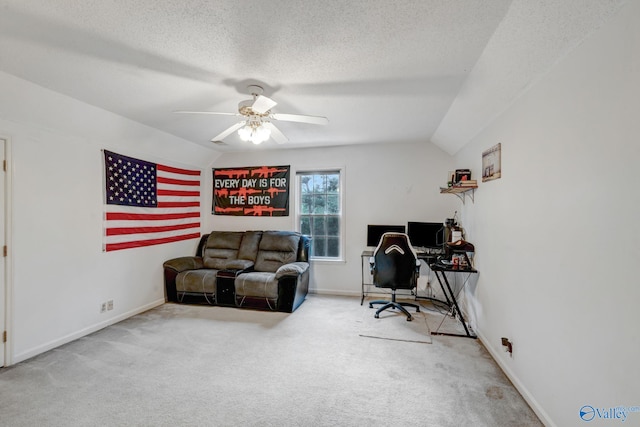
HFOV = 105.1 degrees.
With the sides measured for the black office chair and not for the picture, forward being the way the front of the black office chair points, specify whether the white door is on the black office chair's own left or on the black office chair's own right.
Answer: on the black office chair's own left

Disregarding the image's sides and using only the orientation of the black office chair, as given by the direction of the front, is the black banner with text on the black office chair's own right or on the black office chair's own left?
on the black office chair's own left

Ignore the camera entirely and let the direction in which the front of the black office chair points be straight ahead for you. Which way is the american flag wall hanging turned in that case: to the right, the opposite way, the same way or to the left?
to the right

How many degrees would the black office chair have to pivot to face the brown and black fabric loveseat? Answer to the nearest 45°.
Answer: approximately 90° to its left

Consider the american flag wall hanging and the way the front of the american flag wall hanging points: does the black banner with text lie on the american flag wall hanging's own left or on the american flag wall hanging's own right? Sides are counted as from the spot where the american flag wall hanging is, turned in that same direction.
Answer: on the american flag wall hanging's own left

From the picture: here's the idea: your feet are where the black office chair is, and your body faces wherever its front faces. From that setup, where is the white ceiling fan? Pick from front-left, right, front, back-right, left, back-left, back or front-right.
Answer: back-left

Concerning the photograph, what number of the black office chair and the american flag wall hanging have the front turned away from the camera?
1

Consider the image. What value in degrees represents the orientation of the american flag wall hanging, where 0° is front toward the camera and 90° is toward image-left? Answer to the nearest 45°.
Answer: approximately 315°

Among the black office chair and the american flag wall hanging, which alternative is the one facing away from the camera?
the black office chair

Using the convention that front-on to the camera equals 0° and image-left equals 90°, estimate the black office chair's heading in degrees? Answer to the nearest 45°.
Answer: approximately 180°

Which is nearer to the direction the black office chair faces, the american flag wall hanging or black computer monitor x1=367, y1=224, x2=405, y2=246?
the black computer monitor

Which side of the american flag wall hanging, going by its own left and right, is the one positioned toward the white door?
right
